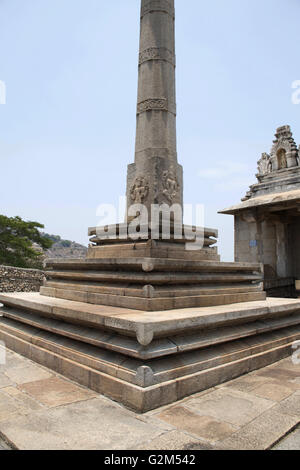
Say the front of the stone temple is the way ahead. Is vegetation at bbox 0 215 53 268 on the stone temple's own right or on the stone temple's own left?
on the stone temple's own right

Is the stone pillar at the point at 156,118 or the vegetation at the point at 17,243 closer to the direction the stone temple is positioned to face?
the stone pillar

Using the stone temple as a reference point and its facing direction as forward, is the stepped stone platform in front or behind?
in front

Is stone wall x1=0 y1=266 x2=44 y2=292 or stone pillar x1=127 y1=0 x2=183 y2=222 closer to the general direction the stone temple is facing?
the stone pillar

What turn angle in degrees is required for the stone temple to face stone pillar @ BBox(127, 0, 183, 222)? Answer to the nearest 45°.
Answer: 0° — it already faces it

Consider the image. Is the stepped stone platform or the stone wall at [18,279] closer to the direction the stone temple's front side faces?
the stepped stone platform
